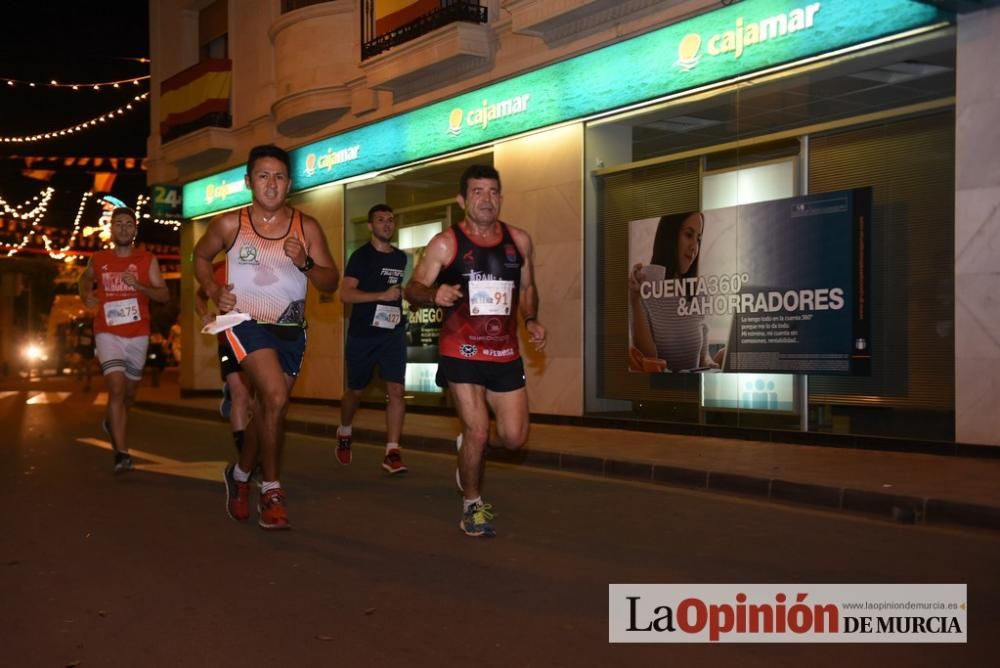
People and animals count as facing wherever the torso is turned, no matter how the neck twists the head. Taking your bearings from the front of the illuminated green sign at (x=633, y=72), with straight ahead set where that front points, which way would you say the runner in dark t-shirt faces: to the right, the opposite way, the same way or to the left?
to the left

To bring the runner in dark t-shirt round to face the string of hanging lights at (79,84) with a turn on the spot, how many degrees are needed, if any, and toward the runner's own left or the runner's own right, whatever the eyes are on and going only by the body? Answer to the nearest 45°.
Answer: approximately 180°

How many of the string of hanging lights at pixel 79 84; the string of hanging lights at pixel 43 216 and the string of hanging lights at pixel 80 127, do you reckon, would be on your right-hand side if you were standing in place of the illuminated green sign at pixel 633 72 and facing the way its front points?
3

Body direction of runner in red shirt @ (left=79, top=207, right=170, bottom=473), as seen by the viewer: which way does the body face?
toward the camera

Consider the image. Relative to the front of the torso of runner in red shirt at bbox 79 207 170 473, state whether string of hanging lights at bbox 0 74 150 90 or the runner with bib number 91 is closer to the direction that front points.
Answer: the runner with bib number 91

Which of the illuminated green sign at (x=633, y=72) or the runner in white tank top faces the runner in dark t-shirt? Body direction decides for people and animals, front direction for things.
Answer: the illuminated green sign

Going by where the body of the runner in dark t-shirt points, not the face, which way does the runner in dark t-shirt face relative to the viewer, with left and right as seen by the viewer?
facing the viewer and to the right of the viewer

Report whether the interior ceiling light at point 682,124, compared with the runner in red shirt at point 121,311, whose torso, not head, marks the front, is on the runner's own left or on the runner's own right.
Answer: on the runner's own left

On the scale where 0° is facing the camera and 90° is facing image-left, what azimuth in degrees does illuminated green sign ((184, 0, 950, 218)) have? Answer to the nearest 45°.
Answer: approximately 45°

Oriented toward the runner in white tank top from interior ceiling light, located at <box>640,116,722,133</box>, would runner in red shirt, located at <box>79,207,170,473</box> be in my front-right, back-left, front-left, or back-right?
front-right

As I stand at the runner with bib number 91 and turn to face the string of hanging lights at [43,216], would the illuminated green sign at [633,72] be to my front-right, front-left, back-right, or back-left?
front-right

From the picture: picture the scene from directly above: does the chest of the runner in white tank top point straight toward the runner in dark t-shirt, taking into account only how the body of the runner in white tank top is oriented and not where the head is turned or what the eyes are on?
no

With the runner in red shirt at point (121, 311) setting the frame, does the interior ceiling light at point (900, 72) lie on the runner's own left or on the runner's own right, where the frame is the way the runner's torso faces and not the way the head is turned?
on the runner's own left

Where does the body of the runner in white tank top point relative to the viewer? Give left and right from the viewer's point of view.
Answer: facing the viewer

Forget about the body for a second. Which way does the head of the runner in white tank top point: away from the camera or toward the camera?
toward the camera

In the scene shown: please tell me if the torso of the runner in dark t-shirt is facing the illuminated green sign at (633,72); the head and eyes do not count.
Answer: no
